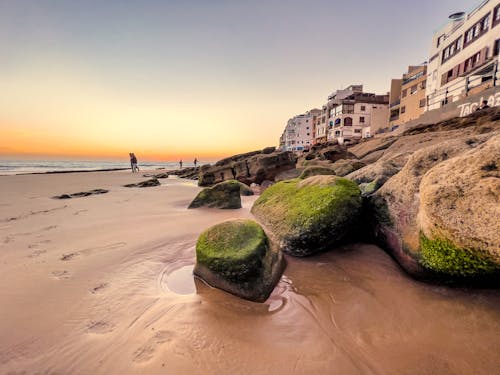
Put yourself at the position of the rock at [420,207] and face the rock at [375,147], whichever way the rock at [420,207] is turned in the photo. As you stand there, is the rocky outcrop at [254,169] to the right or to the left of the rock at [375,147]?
left

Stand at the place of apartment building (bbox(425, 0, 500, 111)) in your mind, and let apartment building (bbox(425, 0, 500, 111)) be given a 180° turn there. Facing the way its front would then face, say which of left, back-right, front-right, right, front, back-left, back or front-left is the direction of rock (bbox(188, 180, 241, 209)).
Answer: back-right

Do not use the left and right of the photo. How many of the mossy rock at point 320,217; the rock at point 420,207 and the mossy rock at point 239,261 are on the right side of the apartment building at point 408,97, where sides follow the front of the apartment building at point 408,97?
0

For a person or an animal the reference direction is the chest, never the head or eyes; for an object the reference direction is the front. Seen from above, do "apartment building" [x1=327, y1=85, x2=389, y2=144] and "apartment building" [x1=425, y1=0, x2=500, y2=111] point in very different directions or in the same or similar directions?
same or similar directions

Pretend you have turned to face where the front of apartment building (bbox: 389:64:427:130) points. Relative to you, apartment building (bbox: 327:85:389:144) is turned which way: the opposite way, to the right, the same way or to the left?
the same way

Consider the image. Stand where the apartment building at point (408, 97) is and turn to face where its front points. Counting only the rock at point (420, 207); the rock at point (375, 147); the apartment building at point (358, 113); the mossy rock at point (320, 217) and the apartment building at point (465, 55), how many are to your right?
1

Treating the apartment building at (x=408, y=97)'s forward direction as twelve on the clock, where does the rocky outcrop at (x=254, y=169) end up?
The rocky outcrop is roughly at 11 o'clock from the apartment building.

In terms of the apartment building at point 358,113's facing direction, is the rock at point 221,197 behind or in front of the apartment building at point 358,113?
in front

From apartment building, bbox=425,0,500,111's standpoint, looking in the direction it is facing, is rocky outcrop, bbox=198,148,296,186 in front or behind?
in front

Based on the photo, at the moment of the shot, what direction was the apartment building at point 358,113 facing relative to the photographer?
facing the viewer and to the left of the viewer

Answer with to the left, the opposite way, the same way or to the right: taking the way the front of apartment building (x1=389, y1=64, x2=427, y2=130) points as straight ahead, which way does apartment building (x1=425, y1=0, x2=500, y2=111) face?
the same way

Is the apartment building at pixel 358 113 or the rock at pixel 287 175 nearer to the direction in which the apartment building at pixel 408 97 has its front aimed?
the rock

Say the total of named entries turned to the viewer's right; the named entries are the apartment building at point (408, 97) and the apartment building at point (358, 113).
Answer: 0

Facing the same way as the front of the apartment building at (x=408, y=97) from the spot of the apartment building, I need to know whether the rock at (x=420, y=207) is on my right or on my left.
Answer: on my left

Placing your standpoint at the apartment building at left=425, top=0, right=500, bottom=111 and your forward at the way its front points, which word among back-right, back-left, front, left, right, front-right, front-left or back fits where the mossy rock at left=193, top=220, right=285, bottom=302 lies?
front-left

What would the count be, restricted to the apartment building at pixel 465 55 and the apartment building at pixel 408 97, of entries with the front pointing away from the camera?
0

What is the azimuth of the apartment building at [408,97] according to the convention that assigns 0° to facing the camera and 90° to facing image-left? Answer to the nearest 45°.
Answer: approximately 45°

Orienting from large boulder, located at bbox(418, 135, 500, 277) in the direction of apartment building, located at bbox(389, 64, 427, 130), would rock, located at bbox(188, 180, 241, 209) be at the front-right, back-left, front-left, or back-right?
front-left

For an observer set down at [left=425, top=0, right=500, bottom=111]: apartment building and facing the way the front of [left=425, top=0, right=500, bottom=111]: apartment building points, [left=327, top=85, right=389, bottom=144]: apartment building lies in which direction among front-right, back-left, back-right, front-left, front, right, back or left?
right
